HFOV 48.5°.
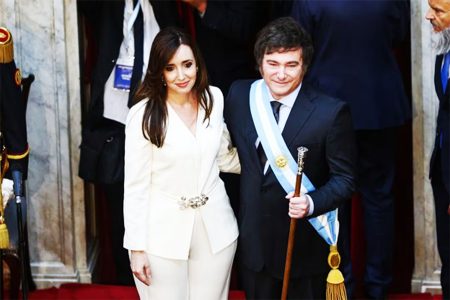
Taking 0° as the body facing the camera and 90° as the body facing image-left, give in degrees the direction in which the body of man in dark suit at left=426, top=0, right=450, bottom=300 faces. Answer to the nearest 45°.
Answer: approximately 45°

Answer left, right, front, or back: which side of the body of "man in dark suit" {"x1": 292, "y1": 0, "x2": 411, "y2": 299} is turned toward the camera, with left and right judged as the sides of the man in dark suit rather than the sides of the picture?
back

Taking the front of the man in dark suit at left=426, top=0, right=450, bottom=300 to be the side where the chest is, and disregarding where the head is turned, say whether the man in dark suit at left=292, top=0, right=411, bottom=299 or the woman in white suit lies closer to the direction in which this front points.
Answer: the woman in white suit

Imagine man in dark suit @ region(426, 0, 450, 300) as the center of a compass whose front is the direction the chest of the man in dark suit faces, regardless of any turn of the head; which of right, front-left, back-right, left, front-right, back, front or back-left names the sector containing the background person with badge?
front-right

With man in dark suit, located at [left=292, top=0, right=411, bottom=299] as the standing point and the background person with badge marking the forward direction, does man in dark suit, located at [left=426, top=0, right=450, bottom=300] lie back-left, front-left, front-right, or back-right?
back-left

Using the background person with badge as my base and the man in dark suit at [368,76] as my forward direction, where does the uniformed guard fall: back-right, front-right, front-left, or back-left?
back-right

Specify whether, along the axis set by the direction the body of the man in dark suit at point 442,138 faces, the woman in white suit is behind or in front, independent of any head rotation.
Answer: in front
